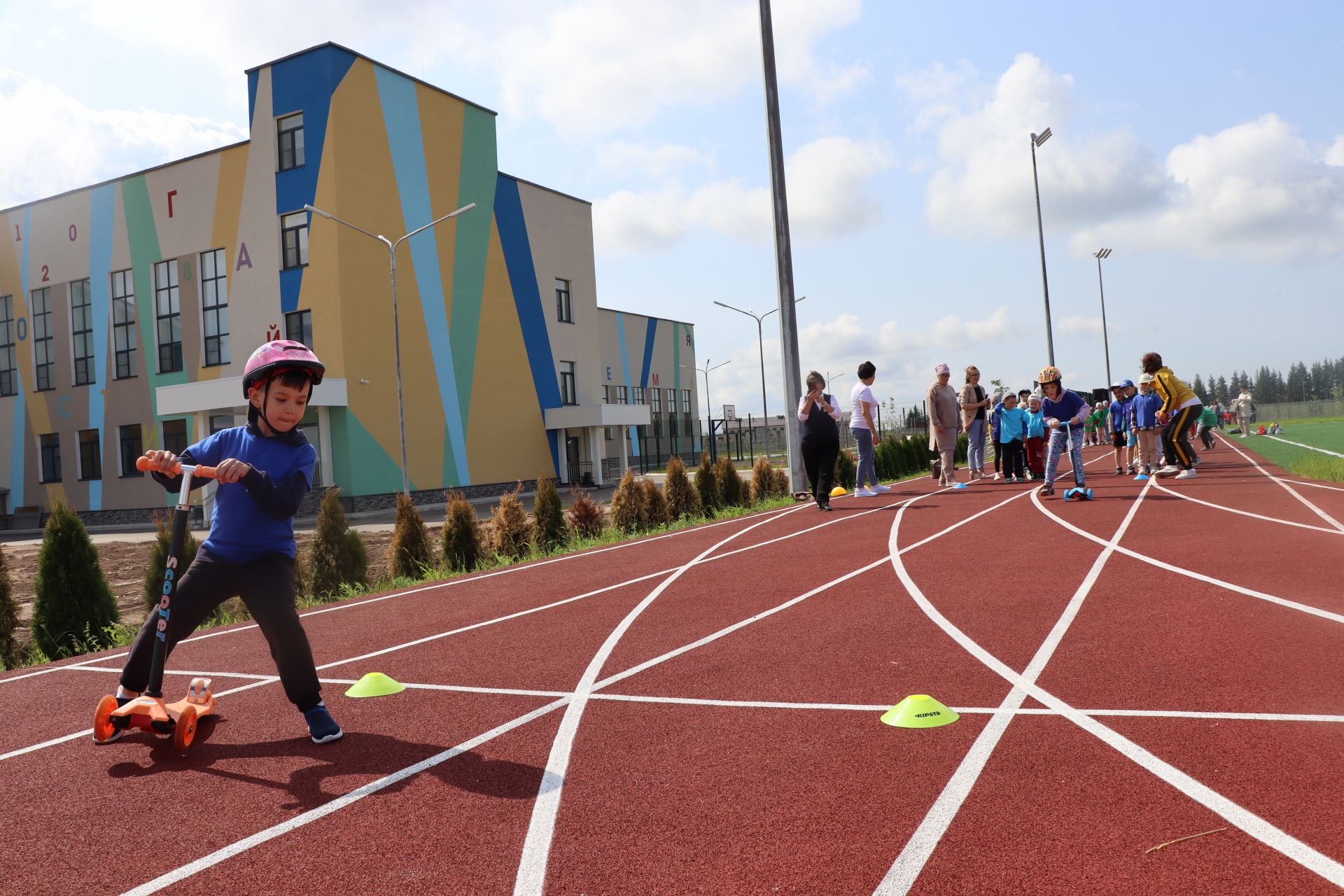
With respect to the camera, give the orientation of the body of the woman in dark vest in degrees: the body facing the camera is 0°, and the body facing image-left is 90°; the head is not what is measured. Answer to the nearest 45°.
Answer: approximately 0°

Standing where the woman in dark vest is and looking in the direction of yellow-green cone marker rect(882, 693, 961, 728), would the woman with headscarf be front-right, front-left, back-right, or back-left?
back-left

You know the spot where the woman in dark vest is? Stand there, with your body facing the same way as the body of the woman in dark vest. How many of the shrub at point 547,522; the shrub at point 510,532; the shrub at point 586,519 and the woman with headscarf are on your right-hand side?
3

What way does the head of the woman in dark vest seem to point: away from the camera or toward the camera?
toward the camera

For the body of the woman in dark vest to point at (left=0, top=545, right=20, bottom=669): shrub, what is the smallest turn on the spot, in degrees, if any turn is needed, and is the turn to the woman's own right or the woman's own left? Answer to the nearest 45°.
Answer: approximately 45° to the woman's own right

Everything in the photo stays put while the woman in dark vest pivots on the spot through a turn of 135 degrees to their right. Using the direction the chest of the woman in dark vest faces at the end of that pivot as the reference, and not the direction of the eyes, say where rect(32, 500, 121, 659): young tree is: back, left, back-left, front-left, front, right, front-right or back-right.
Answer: left
